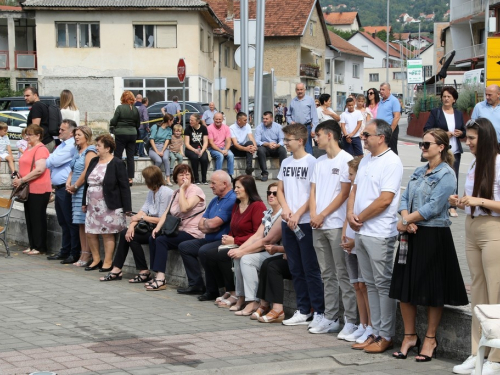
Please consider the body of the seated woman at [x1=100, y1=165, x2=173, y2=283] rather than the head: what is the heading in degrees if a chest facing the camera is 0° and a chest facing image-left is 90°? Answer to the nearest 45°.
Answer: approximately 45°

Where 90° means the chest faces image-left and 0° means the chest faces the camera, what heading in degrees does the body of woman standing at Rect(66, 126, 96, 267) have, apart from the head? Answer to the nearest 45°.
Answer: approximately 45°

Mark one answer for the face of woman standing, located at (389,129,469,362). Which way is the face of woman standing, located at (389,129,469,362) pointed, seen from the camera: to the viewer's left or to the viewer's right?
to the viewer's left

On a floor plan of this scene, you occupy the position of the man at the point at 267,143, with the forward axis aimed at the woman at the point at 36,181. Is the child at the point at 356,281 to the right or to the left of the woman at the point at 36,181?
left

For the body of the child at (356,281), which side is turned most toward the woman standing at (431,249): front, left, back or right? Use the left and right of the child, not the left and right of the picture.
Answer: left

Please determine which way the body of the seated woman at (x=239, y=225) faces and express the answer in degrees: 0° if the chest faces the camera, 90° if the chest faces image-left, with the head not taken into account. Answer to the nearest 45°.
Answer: approximately 45°

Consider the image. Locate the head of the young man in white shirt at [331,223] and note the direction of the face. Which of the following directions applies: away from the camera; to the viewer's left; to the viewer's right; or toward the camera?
to the viewer's left

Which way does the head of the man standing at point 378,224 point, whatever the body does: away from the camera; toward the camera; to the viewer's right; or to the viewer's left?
to the viewer's left

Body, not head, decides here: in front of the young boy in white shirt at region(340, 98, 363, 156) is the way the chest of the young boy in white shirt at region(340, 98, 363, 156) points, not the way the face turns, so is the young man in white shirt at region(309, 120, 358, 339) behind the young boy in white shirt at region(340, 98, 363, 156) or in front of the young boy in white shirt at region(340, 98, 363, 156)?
in front

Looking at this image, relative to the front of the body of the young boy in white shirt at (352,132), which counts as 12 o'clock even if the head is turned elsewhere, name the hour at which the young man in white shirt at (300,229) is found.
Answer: the young man in white shirt at (300,229) is roughly at 12 o'clock from the young boy in white shirt at (352,132).
